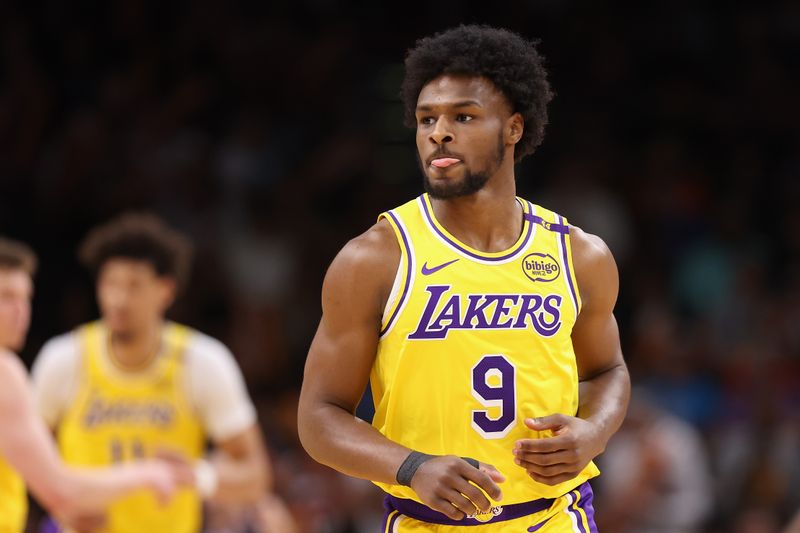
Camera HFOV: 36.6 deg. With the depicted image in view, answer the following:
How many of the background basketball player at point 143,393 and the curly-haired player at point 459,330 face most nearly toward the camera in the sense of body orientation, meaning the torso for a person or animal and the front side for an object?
2

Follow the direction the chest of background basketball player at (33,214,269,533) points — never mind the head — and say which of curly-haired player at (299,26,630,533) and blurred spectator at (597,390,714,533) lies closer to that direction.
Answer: the curly-haired player

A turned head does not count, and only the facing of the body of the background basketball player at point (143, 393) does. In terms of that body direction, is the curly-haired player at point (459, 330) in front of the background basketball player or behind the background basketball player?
in front

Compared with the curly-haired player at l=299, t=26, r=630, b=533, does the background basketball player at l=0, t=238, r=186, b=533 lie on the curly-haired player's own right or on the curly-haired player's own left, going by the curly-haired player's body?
on the curly-haired player's own right

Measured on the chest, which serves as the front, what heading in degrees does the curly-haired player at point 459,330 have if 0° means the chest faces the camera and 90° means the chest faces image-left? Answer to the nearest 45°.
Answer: approximately 0°

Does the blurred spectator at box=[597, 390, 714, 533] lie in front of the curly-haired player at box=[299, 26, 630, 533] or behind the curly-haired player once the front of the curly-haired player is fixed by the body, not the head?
behind

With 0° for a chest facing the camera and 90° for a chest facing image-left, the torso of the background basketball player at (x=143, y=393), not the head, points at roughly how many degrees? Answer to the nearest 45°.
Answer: approximately 0°
